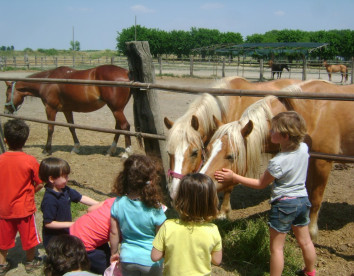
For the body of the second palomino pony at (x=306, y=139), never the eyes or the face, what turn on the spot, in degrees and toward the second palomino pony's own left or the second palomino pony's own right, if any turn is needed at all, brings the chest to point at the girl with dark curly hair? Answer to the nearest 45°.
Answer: approximately 45° to the second palomino pony's own left

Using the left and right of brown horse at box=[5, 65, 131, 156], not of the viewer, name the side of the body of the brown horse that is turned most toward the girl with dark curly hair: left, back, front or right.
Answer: left

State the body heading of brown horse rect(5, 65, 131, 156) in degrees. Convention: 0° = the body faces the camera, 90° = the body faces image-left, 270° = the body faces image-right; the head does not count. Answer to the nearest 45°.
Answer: approximately 90°

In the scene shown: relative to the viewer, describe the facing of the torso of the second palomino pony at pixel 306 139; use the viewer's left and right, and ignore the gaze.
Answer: facing to the left of the viewer

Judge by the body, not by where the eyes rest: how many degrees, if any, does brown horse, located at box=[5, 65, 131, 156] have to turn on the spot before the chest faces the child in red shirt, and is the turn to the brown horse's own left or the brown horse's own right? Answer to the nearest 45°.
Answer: approximately 90° to the brown horse's own left

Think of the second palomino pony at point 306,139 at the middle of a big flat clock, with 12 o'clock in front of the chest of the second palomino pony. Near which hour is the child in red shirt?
The child in red shirt is roughly at 11 o'clock from the second palomino pony.

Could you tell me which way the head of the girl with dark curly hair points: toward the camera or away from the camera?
away from the camera

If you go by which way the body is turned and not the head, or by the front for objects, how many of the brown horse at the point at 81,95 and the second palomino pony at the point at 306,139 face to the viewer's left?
2
